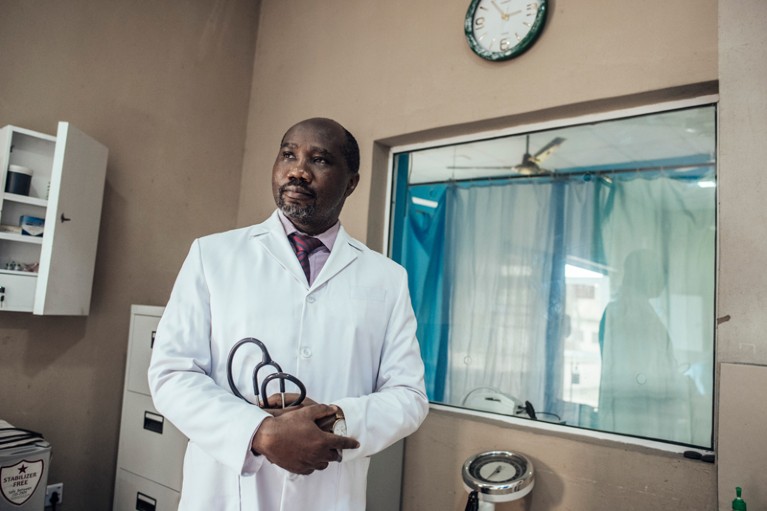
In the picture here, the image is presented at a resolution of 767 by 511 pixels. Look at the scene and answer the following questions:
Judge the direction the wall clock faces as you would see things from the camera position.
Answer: facing the viewer and to the left of the viewer

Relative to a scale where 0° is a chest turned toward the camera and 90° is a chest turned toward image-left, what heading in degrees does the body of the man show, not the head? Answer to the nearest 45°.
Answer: approximately 0°

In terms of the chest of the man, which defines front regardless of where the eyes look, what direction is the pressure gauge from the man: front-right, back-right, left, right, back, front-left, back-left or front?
back-left

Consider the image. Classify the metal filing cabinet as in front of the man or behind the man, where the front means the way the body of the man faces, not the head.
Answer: behind

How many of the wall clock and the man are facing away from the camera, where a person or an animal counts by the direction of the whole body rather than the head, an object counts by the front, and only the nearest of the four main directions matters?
0
